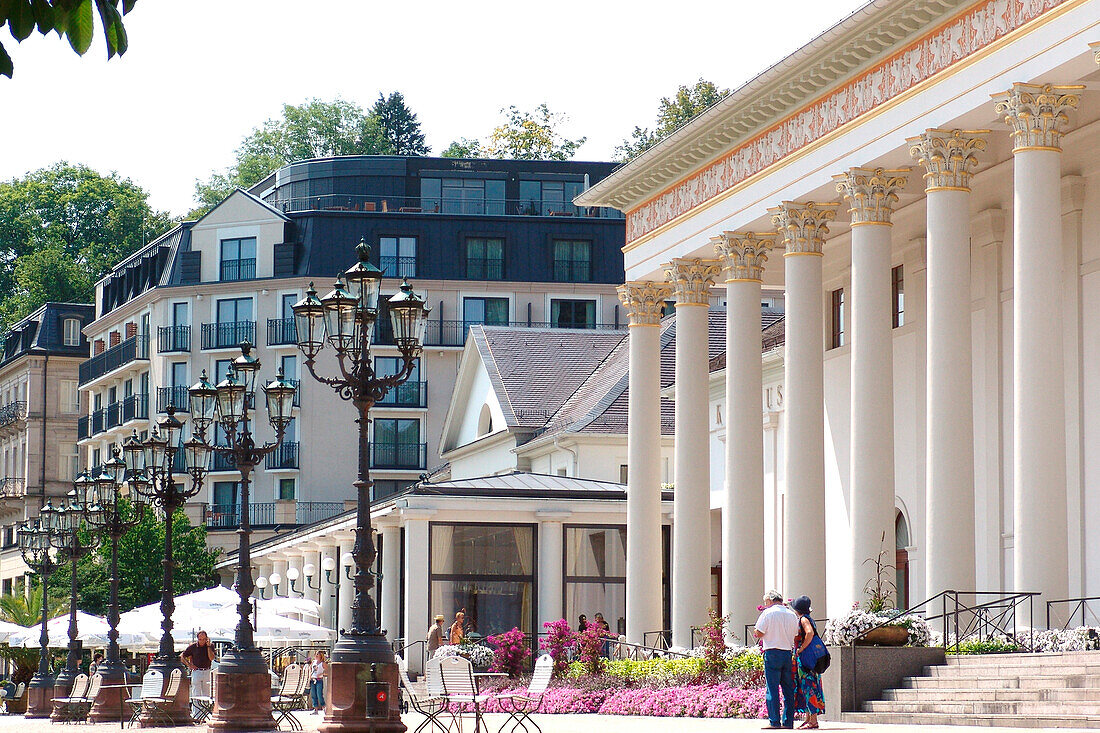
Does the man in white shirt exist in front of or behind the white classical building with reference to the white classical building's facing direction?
in front

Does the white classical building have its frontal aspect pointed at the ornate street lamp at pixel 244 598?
yes

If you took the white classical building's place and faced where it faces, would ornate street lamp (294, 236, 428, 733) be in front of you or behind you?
in front

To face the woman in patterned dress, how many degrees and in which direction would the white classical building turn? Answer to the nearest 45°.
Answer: approximately 45° to its left

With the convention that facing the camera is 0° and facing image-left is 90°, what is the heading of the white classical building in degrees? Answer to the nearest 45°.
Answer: approximately 45°
